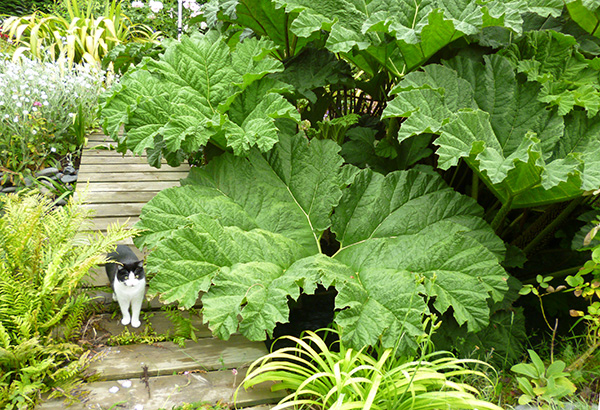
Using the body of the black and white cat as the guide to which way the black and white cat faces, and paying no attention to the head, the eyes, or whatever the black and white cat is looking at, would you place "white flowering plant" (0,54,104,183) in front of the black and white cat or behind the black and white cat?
behind

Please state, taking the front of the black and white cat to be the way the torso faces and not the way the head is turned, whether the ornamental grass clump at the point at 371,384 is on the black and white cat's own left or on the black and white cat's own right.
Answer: on the black and white cat's own left

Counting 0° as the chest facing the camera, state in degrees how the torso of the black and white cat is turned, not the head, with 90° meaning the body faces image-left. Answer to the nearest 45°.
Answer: approximately 0°

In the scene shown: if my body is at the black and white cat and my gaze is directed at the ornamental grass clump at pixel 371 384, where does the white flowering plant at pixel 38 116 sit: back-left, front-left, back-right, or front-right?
back-left

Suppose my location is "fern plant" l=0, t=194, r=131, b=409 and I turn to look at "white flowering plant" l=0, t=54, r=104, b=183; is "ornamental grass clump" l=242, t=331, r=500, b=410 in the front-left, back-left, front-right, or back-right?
back-right

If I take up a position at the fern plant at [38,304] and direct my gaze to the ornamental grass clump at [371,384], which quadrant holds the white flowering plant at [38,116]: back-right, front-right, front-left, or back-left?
back-left
